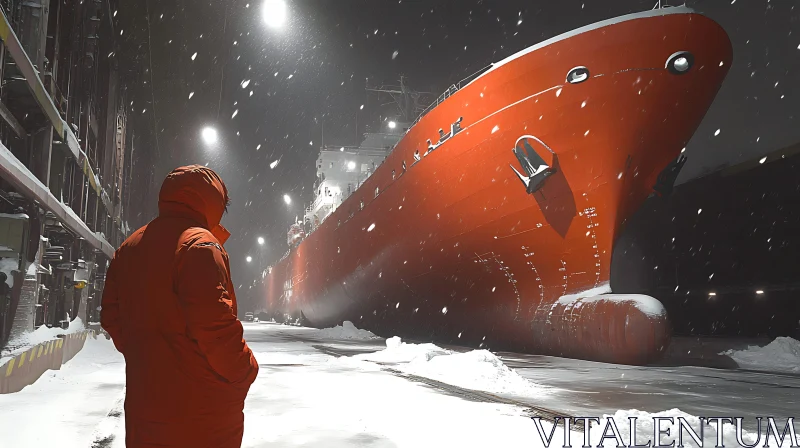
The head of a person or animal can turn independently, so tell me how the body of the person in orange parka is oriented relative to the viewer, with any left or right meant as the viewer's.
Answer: facing away from the viewer and to the right of the viewer

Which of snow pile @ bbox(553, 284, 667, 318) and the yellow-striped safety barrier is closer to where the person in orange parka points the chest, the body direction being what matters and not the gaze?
the snow pile

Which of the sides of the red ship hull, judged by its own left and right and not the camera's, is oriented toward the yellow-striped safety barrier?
right

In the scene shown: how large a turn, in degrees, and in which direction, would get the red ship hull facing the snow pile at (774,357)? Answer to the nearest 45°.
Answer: approximately 45° to its left

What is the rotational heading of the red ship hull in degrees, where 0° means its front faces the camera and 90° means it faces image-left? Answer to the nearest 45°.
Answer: approximately 315°

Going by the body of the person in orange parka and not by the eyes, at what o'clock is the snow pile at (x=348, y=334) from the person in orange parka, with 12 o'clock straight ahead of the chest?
The snow pile is roughly at 11 o'clock from the person in orange parka.

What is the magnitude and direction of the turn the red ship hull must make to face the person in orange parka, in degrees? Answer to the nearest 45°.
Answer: approximately 45° to its right

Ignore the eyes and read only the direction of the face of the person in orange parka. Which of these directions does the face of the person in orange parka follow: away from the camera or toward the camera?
away from the camera
